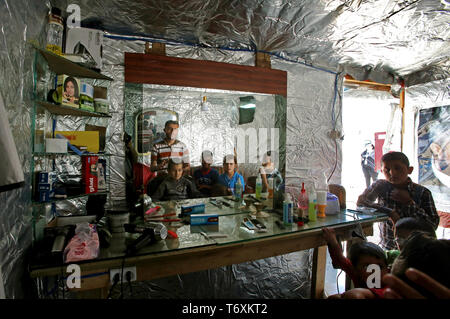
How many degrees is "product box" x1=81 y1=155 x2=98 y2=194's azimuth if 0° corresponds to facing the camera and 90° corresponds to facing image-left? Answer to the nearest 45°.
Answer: approximately 0°

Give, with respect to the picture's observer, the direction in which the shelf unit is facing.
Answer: facing the viewer and to the right of the viewer
